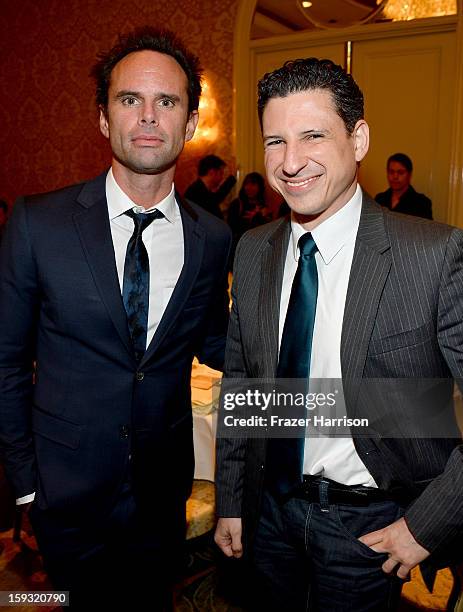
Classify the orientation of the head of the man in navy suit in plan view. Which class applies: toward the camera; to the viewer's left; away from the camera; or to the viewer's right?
toward the camera

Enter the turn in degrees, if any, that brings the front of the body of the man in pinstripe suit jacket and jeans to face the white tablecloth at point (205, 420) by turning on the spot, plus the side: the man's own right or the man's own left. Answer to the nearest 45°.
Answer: approximately 90° to the man's own right

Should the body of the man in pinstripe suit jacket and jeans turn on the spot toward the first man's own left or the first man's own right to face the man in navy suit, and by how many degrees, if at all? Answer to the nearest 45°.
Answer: approximately 45° to the first man's own right

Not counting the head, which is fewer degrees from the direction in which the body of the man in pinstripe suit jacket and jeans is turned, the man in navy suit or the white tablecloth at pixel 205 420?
the man in navy suit

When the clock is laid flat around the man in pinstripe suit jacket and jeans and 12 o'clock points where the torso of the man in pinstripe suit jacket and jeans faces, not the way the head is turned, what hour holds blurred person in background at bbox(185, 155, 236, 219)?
The blurred person in background is roughly at 4 o'clock from the man in pinstripe suit jacket and jeans.

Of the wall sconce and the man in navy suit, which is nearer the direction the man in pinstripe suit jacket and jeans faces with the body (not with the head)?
the man in navy suit

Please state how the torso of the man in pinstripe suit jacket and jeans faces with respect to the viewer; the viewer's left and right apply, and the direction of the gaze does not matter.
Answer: facing the viewer and to the left of the viewer

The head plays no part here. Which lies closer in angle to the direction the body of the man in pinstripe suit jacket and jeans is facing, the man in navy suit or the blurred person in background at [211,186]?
the man in navy suit

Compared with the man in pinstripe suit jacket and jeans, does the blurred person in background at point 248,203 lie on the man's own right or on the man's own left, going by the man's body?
on the man's own right
